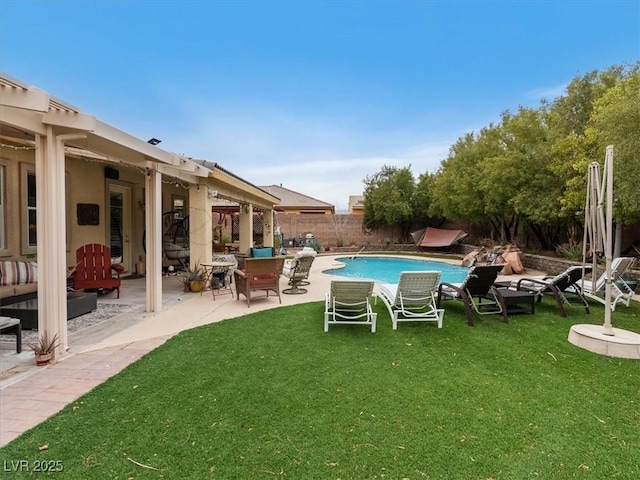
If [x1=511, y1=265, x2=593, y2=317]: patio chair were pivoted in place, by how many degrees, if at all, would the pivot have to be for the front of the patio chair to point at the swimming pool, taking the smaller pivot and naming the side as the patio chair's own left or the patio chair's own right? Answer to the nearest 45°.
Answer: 0° — it already faces it

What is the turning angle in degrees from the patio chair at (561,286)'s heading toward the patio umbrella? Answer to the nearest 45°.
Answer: approximately 135° to its left
